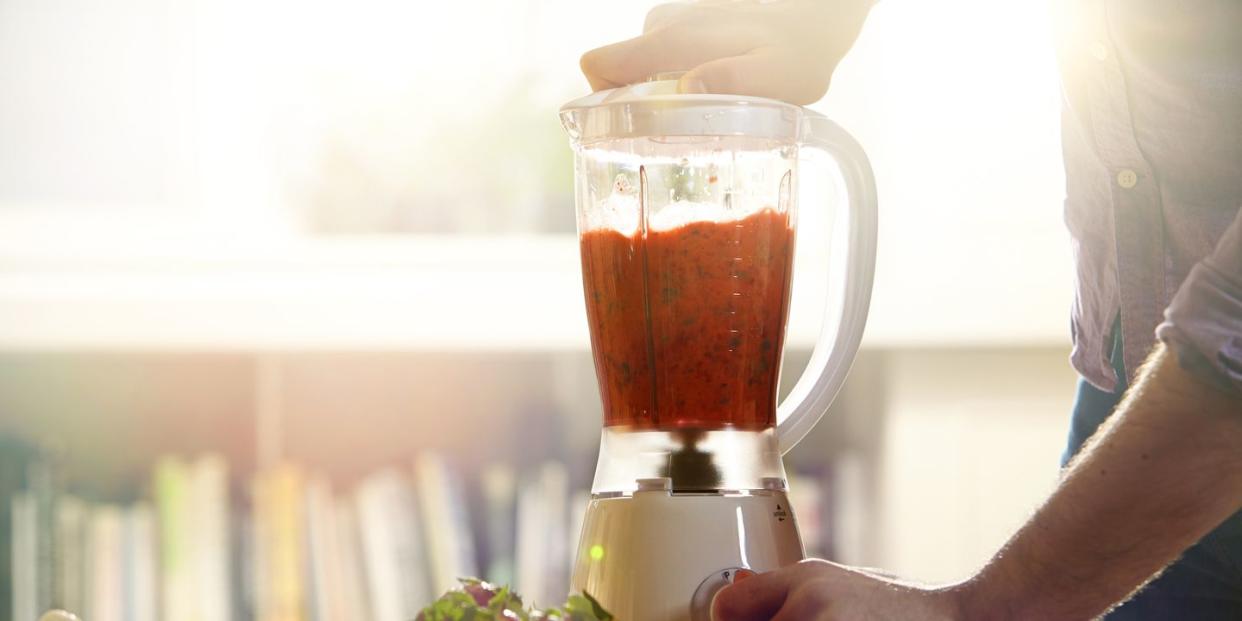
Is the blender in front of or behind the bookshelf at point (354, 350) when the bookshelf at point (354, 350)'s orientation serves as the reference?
in front

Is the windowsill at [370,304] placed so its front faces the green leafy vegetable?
yes

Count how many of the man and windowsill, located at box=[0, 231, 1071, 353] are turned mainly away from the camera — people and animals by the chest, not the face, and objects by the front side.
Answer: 0

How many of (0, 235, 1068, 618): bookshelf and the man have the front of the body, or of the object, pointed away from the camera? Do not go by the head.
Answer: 0

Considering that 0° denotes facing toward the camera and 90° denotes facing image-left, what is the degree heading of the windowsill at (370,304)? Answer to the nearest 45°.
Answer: approximately 0°

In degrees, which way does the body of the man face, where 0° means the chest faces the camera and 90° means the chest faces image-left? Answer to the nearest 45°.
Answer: approximately 45°
